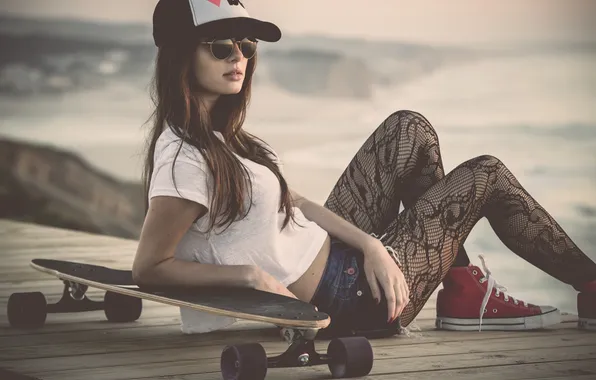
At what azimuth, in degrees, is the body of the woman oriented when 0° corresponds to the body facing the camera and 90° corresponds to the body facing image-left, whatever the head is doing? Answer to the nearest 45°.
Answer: approximately 315°

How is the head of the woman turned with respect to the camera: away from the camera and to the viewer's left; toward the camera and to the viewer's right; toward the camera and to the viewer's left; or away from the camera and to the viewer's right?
toward the camera and to the viewer's right
